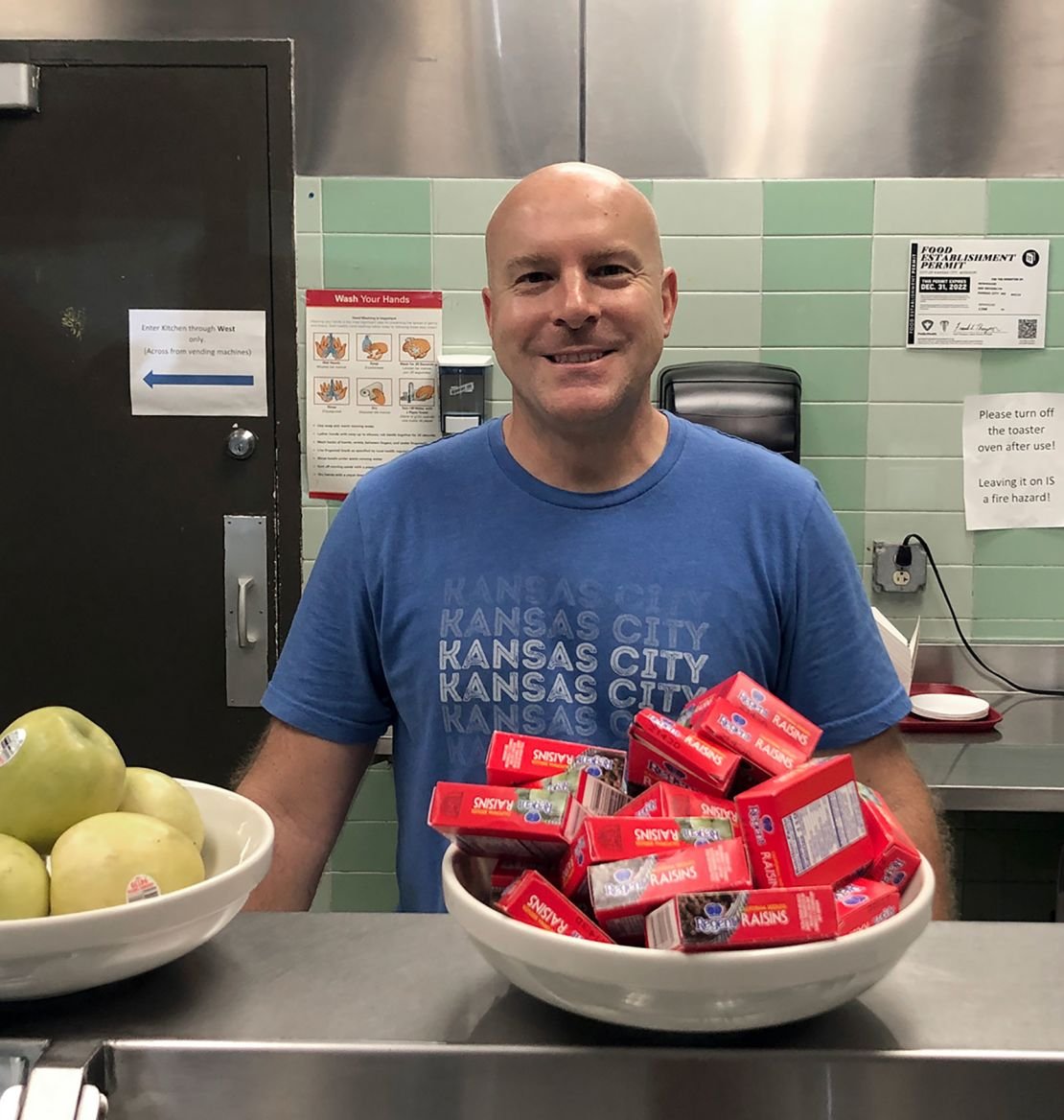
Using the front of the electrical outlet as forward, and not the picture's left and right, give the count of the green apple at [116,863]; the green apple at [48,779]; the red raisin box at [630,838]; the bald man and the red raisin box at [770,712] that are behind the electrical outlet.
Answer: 0

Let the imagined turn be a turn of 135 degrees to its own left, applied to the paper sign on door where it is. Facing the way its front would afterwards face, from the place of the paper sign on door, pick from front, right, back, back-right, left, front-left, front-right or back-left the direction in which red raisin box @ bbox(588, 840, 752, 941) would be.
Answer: back-right

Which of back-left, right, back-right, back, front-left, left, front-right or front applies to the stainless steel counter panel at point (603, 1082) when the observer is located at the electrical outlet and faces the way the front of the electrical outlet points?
front

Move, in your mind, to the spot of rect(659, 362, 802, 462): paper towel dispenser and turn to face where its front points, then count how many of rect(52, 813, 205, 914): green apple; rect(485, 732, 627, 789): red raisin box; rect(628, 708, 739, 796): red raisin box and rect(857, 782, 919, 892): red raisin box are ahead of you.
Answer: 4

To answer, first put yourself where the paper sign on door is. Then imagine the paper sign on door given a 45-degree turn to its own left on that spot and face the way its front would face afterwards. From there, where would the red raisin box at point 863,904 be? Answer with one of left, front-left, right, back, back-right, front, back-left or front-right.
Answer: front-right

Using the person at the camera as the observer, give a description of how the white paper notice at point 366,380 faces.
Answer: facing the viewer

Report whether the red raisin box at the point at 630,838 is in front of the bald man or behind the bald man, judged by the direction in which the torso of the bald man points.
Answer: in front

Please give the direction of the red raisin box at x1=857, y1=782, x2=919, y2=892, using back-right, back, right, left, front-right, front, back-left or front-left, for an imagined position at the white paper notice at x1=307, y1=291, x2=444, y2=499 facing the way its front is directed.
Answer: front

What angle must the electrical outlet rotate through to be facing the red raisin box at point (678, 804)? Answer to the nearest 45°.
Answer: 0° — it already faces it

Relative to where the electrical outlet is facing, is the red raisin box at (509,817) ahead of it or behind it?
ahead

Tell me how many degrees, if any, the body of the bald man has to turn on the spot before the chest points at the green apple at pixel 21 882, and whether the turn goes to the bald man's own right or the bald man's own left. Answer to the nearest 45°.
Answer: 0° — they already face it

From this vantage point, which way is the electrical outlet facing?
toward the camera

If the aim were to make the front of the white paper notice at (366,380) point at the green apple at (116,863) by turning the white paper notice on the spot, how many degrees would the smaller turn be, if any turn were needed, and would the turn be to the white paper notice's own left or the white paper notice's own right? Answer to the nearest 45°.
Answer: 0° — it already faces it

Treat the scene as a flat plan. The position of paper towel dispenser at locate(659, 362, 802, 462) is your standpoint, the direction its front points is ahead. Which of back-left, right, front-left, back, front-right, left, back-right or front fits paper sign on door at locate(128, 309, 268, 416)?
right

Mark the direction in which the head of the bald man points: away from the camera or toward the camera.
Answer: toward the camera

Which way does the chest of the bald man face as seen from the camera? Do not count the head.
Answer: toward the camera

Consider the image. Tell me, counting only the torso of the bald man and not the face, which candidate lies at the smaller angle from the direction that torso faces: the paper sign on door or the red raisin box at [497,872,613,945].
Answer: the red raisin box

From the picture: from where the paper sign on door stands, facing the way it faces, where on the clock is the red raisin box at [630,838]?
The red raisin box is roughly at 12 o'clock from the paper sign on door.

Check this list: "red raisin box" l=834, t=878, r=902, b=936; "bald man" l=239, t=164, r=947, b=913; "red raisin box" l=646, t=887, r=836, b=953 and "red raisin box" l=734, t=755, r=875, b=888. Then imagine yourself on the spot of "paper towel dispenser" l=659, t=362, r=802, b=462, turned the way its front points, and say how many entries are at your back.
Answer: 0

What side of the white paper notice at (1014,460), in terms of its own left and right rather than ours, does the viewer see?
front

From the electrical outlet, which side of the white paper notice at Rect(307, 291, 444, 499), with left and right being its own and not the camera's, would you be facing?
left

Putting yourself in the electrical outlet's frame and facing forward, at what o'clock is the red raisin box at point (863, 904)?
The red raisin box is roughly at 12 o'clock from the electrical outlet.
